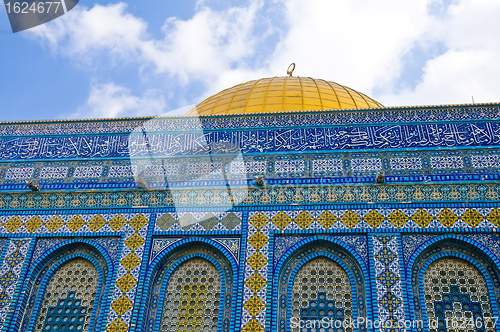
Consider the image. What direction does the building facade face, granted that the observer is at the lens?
facing the viewer
